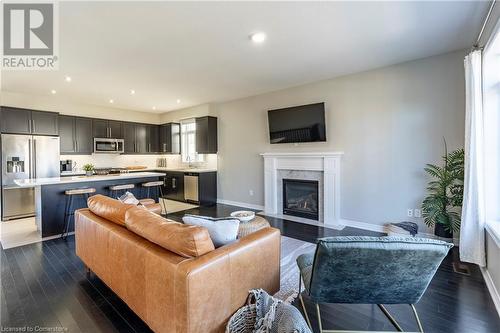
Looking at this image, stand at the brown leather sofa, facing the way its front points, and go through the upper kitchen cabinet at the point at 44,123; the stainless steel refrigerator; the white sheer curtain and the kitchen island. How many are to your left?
3

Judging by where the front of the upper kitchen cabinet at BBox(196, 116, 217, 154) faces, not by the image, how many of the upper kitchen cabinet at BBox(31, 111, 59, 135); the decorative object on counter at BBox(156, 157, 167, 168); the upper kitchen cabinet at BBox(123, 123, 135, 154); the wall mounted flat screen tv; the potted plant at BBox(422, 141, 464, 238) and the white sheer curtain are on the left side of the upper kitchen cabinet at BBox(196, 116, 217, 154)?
3

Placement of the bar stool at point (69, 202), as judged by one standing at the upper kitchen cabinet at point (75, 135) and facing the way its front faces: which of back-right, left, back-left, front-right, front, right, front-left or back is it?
front

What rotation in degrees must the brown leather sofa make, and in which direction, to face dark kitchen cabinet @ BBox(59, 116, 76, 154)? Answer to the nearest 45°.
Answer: approximately 90° to its left

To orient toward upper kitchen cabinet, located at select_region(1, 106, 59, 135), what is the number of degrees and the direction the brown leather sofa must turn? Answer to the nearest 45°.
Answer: approximately 90° to its left

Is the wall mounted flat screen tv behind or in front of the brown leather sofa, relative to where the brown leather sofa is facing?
in front

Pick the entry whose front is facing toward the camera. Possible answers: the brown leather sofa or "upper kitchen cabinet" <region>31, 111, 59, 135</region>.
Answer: the upper kitchen cabinet

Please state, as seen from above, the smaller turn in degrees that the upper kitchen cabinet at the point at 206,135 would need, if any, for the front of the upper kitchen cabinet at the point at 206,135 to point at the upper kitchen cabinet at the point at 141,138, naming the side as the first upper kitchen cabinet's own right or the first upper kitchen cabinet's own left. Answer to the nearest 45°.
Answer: approximately 90° to the first upper kitchen cabinet's own right

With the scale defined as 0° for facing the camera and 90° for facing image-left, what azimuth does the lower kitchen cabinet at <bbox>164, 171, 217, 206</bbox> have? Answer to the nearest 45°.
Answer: approximately 45°

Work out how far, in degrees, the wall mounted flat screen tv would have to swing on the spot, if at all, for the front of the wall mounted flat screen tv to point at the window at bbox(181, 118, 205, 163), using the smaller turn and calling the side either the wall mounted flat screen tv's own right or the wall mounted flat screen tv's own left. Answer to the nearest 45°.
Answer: approximately 90° to the wall mounted flat screen tv's own right

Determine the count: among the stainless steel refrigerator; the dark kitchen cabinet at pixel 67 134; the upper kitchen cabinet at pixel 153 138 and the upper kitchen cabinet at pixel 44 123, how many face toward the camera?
4

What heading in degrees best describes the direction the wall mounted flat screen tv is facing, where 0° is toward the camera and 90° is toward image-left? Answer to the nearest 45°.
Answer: approximately 45°

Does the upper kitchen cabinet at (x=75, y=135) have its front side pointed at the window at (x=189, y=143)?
no

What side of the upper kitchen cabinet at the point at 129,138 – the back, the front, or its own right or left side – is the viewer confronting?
front

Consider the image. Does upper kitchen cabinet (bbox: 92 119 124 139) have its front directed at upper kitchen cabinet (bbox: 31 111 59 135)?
no

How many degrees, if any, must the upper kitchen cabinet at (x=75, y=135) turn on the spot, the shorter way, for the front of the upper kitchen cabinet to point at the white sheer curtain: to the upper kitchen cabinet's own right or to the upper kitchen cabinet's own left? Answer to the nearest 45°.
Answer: approximately 45° to the upper kitchen cabinet's own left

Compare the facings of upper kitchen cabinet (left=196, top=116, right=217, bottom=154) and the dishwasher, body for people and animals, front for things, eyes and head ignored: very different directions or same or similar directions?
same or similar directions

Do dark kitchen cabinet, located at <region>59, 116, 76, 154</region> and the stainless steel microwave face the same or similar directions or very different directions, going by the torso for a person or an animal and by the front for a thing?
same or similar directions
